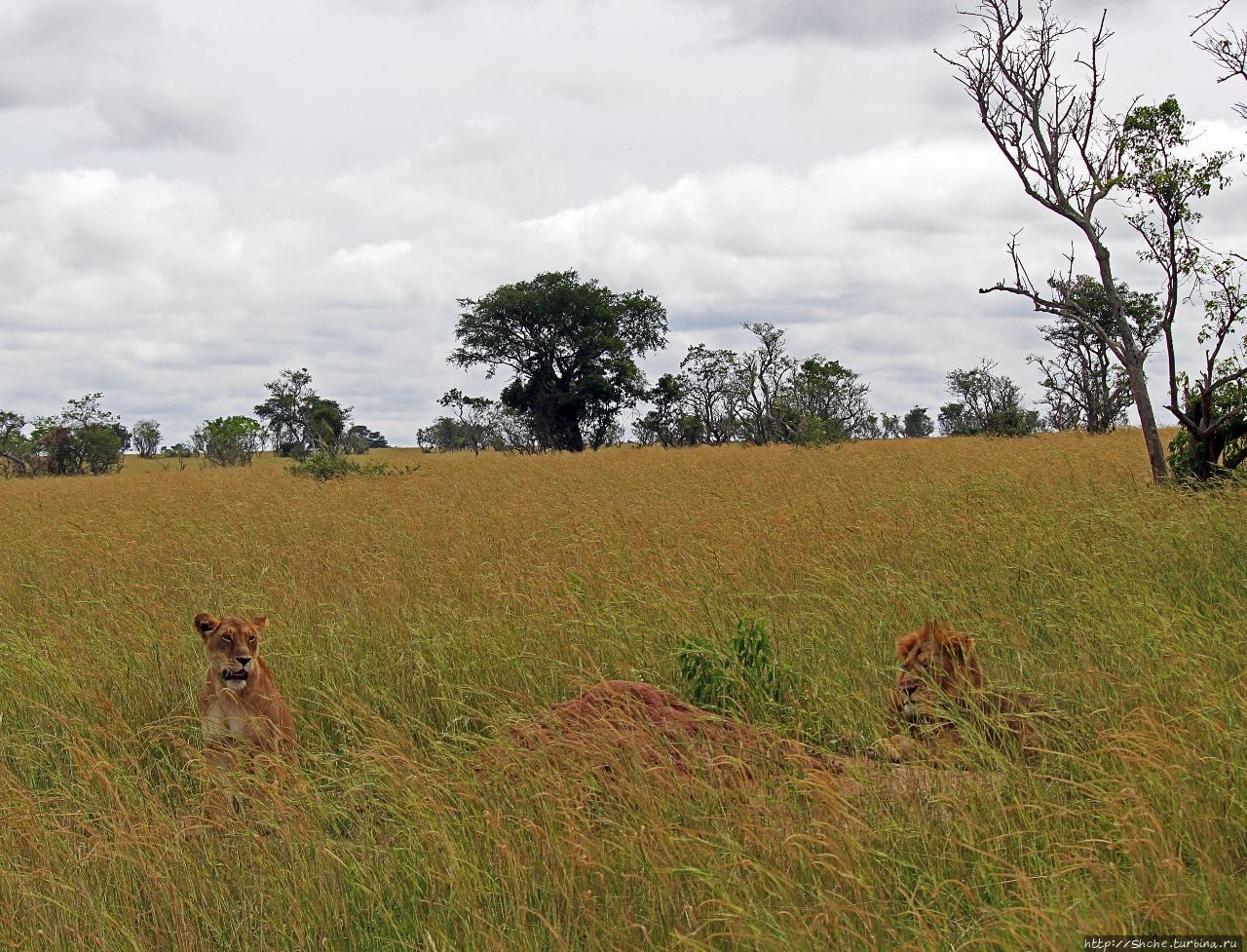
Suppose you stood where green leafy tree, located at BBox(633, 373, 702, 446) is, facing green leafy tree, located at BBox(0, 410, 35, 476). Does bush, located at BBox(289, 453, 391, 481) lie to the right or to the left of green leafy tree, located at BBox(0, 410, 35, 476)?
left

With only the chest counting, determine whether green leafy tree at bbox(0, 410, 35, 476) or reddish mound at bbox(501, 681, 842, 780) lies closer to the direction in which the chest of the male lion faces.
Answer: the reddish mound

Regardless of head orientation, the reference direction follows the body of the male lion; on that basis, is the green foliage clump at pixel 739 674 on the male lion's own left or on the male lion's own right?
on the male lion's own right

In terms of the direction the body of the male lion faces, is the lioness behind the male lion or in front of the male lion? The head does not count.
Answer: in front

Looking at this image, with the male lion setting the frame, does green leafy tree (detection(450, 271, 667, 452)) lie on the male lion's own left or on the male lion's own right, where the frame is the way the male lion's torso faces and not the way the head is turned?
on the male lion's own right

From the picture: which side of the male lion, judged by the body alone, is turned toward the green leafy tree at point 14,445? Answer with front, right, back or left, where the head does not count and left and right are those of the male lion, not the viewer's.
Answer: right

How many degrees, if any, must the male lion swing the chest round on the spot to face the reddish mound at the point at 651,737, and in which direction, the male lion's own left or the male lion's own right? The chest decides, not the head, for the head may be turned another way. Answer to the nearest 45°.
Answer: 0° — it already faces it

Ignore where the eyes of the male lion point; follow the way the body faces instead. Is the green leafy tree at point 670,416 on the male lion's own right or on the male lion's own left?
on the male lion's own right

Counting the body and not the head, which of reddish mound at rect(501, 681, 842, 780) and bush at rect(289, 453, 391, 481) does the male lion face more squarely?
the reddish mound

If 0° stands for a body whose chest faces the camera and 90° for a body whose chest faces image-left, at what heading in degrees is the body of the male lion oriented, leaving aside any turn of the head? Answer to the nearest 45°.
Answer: approximately 45°
